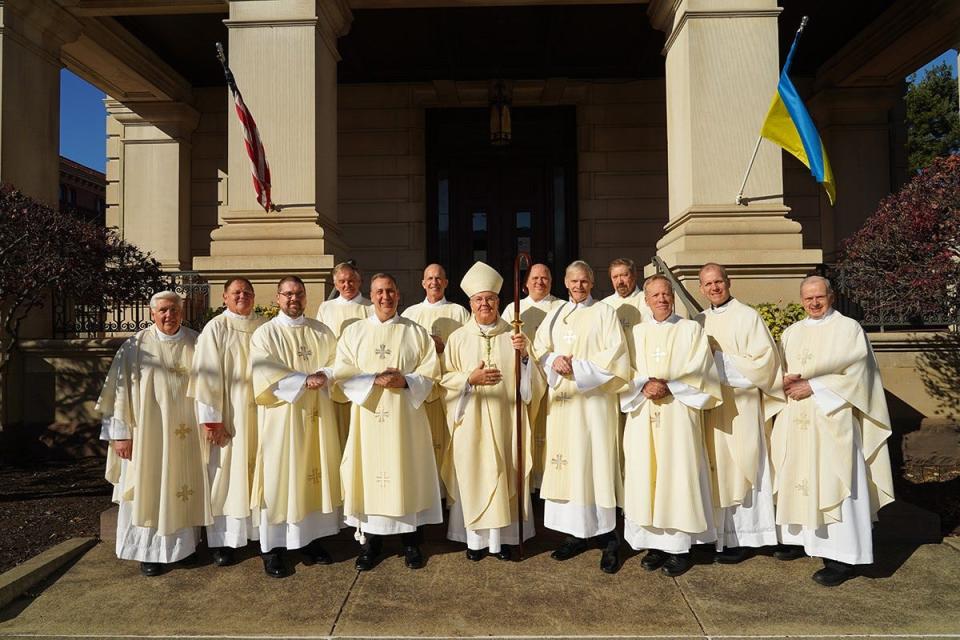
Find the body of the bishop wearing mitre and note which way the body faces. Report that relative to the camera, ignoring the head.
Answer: toward the camera

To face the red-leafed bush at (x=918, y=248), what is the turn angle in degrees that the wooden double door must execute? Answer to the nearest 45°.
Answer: approximately 45° to its left

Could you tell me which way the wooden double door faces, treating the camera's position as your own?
facing the viewer

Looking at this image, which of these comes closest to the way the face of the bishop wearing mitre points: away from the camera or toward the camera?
toward the camera

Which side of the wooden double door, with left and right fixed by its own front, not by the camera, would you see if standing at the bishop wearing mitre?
front

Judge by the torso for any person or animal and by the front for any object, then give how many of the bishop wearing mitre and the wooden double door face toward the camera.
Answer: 2

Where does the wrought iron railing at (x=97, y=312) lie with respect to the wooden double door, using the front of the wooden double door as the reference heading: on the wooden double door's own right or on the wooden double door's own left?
on the wooden double door's own right

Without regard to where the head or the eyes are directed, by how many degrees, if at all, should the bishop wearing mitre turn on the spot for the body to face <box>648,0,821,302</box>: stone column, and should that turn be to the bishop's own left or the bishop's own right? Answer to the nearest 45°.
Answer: approximately 135° to the bishop's own left

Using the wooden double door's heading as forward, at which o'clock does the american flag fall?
The american flag is roughly at 1 o'clock from the wooden double door.

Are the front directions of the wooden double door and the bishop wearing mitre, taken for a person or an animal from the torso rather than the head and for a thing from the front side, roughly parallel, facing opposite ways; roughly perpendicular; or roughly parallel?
roughly parallel

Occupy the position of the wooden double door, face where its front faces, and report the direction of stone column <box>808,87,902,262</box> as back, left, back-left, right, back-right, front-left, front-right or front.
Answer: left

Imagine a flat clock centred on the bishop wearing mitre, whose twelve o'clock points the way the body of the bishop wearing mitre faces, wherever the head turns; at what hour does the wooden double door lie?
The wooden double door is roughly at 6 o'clock from the bishop wearing mitre.
